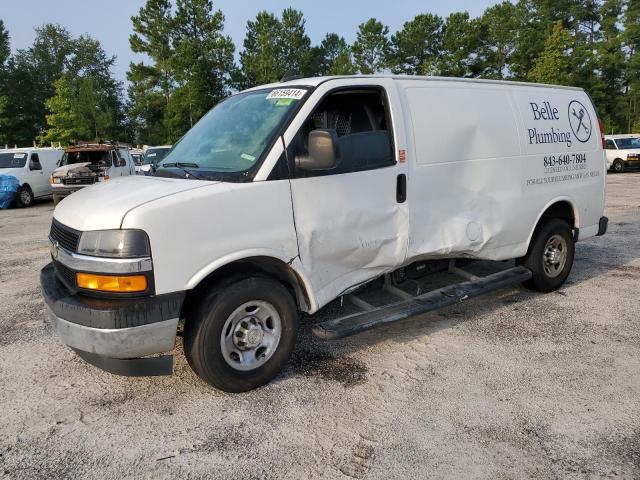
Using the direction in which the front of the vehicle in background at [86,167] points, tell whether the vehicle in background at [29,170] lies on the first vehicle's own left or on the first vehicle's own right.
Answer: on the first vehicle's own right

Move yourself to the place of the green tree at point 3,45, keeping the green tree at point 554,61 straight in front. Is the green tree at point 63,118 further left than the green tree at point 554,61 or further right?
right

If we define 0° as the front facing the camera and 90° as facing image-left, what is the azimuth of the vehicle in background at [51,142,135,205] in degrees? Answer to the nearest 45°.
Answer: approximately 45°

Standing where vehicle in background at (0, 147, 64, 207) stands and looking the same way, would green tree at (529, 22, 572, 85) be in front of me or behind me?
behind

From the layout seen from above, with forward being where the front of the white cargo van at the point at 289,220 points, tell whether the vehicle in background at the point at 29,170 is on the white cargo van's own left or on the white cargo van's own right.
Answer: on the white cargo van's own right

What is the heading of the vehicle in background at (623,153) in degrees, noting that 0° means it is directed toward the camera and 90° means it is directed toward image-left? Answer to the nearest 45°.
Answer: approximately 315°
